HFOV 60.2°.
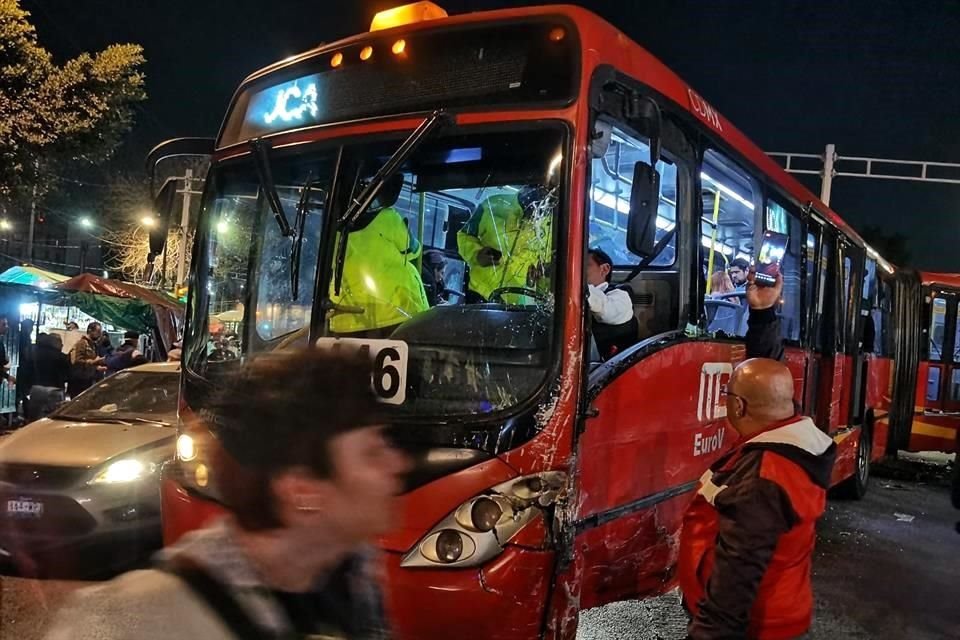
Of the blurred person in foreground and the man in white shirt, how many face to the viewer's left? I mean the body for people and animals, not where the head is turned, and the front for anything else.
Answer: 1

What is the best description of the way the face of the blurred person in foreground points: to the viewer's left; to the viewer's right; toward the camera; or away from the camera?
to the viewer's right

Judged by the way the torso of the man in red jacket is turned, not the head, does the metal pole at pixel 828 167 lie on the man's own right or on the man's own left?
on the man's own right

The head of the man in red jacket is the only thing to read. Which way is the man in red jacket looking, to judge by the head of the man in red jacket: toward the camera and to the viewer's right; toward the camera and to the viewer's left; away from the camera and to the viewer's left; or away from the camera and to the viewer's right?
away from the camera and to the viewer's left

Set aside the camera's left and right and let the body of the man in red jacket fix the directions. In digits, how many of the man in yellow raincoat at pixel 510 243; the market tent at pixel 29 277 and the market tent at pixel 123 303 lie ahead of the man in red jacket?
3

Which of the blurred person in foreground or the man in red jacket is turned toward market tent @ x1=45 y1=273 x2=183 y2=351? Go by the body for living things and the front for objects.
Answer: the man in red jacket

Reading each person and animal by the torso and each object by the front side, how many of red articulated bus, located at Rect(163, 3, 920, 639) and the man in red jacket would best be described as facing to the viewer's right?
0

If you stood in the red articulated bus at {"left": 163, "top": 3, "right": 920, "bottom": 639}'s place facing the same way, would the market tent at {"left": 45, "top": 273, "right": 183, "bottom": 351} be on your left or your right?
on your right

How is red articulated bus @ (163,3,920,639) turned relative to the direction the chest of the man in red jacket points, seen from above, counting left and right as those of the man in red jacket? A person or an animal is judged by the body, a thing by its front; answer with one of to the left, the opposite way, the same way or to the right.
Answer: to the left

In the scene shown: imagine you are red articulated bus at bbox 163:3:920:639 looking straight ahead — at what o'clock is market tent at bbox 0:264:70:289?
The market tent is roughly at 3 o'clock from the red articulated bus.

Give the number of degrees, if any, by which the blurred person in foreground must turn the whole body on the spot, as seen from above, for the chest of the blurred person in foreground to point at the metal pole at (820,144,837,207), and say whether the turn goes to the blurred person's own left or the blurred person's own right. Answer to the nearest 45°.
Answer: approximately 45° to the blurred person's own left

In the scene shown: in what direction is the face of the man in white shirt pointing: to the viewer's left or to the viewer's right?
to the viewer's left

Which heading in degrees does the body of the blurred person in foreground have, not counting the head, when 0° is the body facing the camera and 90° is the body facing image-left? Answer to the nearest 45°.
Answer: approximately 270°

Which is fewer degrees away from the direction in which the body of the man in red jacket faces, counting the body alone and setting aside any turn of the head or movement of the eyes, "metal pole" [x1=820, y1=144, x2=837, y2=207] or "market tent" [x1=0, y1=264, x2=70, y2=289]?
the market tent

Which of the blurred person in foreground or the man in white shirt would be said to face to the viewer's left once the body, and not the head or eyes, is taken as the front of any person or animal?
the man in white shirt

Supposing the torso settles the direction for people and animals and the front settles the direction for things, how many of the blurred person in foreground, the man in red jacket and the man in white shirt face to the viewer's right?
1

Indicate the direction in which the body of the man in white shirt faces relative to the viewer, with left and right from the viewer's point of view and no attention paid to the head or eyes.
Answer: facing to the left of the viewer
